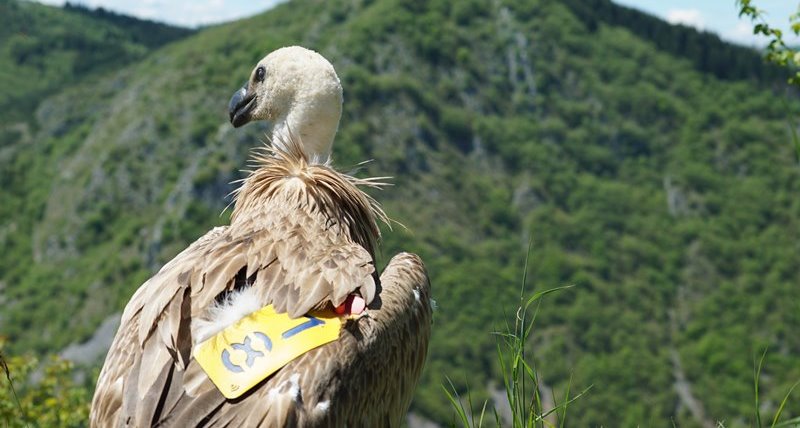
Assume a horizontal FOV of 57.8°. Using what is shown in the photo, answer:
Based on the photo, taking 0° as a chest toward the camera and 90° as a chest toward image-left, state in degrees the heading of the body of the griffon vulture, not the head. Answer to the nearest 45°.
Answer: approximately 225°

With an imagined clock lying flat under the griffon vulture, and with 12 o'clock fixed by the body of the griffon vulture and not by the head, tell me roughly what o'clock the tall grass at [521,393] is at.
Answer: The tall grass is roughly at 2 o'clock from the griffon vulture.
